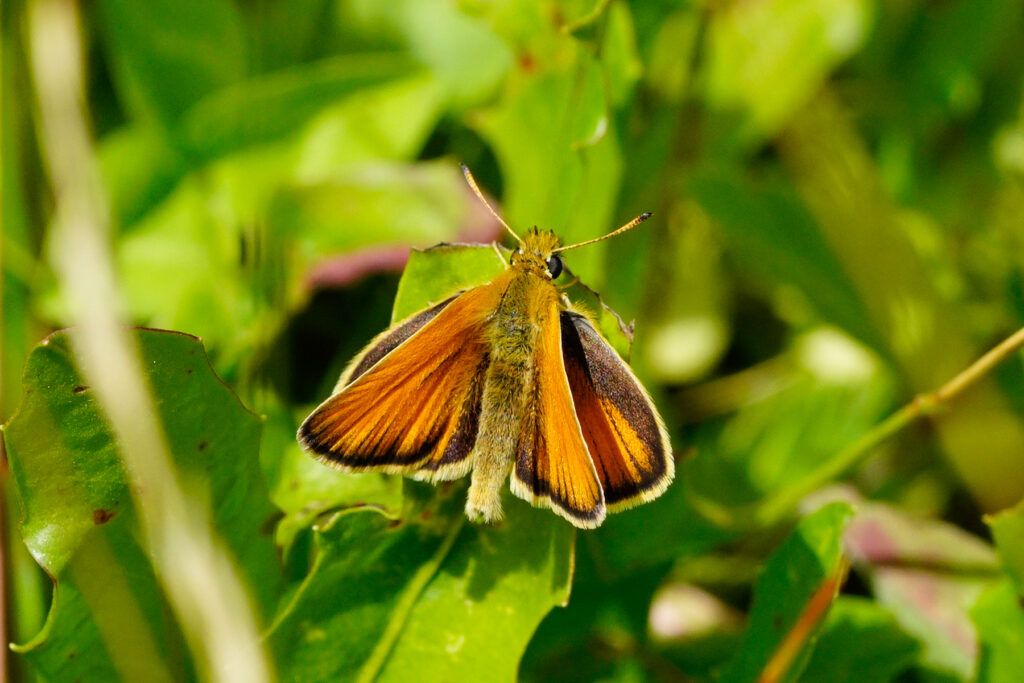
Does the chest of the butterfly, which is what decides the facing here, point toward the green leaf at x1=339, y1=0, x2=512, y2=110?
yes

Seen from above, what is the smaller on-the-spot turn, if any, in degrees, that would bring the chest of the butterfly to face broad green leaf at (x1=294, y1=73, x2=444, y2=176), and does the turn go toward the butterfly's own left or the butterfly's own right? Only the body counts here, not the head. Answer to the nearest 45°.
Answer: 0° — it already faces it

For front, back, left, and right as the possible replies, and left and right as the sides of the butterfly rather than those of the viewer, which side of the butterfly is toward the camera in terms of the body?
back
